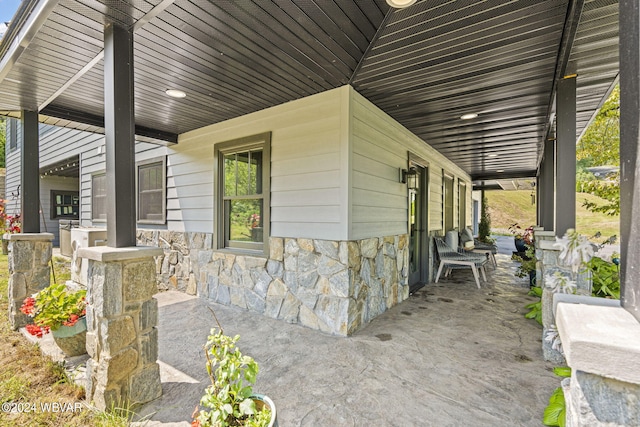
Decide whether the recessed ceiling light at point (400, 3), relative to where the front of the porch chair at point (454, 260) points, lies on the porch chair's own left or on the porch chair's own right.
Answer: on the porch chair's own right

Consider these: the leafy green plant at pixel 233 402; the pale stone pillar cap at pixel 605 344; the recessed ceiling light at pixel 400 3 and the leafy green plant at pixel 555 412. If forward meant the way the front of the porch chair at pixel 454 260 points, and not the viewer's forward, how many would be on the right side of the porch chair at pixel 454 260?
4

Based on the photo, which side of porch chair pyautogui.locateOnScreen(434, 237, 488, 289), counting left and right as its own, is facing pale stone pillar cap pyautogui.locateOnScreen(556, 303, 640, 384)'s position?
right

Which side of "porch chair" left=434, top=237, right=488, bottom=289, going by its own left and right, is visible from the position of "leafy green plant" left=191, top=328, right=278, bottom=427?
right

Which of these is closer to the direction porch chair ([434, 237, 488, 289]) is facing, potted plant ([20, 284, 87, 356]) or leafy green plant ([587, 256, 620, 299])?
the leafy green plant

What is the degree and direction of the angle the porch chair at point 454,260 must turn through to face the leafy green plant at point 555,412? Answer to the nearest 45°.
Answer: approximately 90° to its right

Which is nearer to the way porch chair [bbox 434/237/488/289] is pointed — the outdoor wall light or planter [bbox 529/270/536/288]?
the planter

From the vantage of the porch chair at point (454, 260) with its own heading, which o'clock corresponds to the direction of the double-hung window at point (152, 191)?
The double-hung window is roughly at 5 o'clock from the porch chair.

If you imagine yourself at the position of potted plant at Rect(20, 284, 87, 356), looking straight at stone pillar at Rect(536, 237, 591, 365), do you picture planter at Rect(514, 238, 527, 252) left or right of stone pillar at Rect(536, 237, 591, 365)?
left

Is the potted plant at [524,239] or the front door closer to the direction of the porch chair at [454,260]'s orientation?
the potted plant

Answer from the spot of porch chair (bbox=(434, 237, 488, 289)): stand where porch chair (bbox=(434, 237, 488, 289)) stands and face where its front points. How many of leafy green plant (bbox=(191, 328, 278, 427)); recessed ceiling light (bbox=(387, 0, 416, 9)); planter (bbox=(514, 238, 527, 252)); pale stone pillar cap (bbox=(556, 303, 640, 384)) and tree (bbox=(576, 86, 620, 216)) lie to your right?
3

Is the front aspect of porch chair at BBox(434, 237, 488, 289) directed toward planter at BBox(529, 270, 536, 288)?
yes

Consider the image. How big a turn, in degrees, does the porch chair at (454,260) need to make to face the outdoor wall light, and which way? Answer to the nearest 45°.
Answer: approximately 90° to its right

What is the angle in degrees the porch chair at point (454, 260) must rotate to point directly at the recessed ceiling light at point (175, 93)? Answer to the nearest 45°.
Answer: approximately 135° to its right

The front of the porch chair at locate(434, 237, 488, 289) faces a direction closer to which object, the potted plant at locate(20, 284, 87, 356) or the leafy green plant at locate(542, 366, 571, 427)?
the leafy green plant

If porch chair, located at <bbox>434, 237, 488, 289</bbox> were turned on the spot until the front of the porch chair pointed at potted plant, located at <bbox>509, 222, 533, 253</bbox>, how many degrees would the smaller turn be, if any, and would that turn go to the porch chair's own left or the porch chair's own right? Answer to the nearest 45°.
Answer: approximately 45° to the porch chair's own left

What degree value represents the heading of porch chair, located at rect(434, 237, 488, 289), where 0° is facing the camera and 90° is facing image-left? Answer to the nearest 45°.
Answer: approximately 270°
